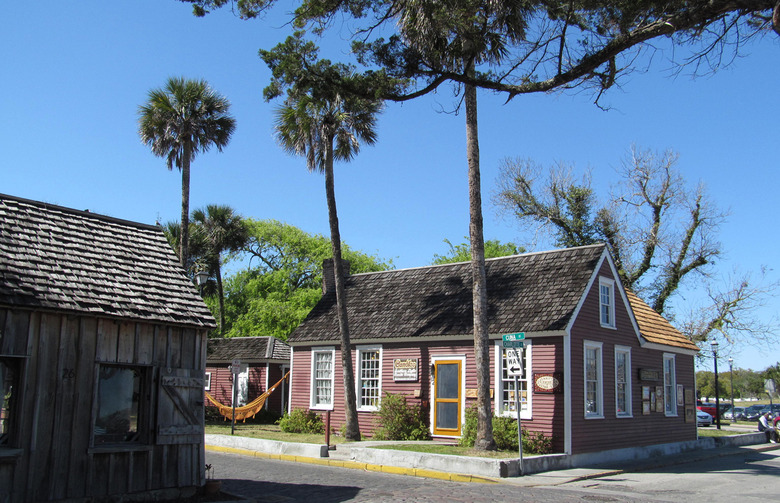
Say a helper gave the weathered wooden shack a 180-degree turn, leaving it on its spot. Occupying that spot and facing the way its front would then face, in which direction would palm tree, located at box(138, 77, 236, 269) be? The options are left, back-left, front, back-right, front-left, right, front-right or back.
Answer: front-right

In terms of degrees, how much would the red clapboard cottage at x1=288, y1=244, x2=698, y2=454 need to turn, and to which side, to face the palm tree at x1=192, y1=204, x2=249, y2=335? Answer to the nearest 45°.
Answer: approximately 90° to its right

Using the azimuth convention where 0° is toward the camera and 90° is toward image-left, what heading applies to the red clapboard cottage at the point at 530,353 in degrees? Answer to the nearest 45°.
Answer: approximately 45°

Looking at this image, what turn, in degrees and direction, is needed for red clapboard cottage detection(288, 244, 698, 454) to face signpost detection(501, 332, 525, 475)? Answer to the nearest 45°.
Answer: approximately 45° to its left

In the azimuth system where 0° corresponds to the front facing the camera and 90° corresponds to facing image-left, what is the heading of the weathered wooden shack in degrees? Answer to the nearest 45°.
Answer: approximately 315°

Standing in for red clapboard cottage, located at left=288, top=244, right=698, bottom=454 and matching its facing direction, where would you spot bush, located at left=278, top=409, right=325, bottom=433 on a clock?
The bush is roughly at 2 o'clock from the red clapboard cottage.

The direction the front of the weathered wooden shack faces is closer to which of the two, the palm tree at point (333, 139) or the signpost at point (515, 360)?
the signpost

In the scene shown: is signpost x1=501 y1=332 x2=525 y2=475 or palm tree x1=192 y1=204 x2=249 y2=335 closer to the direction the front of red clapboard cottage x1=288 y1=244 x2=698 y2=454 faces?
the signpost

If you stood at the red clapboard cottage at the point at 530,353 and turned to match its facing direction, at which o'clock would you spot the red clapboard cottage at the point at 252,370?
the red clapboard cottage at the point at 252,370 is roughly at 3 o'clock from the red clapboard cottage at the point at 530,353.
